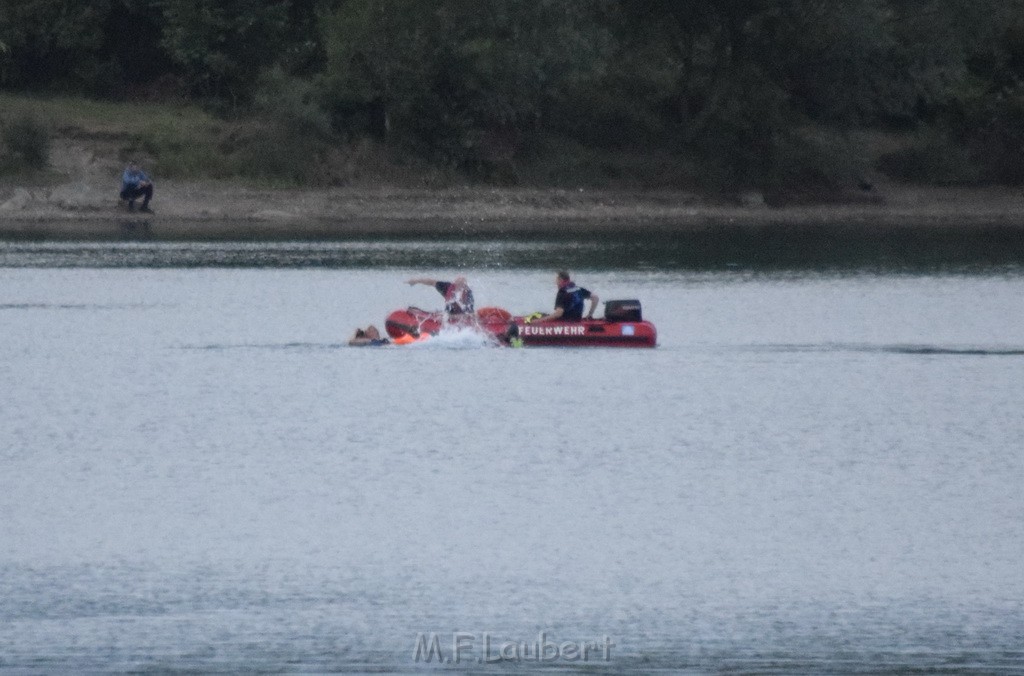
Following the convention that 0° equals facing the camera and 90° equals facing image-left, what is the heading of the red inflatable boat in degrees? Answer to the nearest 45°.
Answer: approximately 90°
